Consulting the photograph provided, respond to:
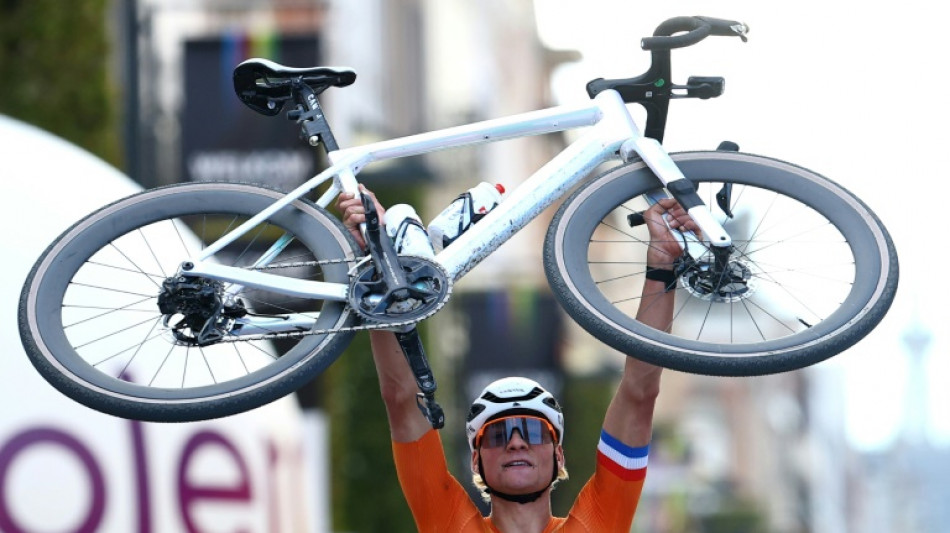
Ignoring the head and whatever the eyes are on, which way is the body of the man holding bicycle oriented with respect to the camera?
toward the camera

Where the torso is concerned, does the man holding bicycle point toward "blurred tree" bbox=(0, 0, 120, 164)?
no

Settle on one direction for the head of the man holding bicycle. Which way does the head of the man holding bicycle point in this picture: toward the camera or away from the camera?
toward the camera
